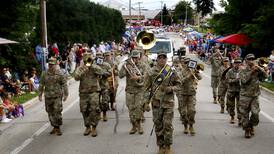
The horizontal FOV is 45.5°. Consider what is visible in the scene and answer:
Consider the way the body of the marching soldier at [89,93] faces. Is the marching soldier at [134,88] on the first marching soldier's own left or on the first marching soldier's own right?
on the first marching soldier's own left

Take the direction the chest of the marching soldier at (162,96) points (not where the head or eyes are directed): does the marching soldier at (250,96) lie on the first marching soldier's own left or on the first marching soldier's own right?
on the first marching soldier's own left

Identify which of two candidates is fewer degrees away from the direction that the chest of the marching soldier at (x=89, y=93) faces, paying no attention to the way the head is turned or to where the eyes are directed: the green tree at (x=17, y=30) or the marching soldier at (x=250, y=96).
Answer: the marching soldier

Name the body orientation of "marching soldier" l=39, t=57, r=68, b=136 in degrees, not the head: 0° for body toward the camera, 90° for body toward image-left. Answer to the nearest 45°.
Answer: approximately 0°

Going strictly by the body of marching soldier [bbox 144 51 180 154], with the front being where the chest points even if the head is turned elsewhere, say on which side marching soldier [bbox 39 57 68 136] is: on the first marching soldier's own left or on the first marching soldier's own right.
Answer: on the first marching soldier's own right

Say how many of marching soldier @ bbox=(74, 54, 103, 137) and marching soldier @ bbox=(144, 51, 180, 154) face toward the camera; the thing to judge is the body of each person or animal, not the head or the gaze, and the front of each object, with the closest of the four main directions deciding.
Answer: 2

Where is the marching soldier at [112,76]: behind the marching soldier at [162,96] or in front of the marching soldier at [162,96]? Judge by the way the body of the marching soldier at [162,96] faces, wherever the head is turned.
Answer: behind

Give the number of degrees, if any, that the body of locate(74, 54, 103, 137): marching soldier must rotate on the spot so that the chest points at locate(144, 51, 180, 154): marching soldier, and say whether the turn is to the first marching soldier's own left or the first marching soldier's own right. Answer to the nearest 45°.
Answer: approximately 45° to the first marching soldier's own left

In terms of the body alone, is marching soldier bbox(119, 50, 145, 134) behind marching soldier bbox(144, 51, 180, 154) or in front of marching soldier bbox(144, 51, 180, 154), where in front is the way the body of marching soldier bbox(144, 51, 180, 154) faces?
behind
